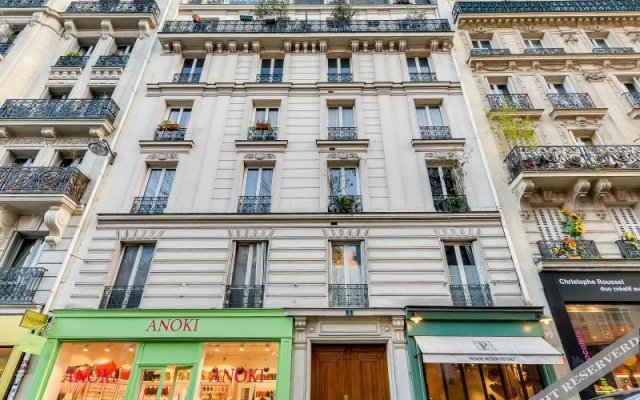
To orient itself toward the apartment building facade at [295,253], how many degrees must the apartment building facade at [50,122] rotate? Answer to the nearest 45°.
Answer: approximately 45° to its left

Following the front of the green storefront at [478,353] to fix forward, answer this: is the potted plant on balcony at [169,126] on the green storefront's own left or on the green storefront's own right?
on the green storefront's own right

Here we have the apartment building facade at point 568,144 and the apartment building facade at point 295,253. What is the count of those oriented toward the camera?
2

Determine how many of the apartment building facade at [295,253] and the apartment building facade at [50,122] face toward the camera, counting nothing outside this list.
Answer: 2

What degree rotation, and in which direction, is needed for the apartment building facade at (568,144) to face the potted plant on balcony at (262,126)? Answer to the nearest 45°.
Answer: approximately 45° to its right

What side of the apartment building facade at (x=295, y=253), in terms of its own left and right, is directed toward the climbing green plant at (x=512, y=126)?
left

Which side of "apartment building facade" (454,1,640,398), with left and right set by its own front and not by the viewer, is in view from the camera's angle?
front

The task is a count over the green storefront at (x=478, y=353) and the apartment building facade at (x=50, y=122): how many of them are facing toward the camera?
2

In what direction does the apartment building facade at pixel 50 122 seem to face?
toward the camera

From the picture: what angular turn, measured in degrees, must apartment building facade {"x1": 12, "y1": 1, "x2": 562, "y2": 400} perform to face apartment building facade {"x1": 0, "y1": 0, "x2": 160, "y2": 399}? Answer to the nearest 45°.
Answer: approximately 90° to its right

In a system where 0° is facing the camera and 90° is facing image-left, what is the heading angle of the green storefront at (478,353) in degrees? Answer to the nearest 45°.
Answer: approximately 0°

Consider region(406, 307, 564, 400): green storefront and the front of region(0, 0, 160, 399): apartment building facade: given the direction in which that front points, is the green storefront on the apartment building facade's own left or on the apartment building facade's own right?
on the apartment building facade's own left
